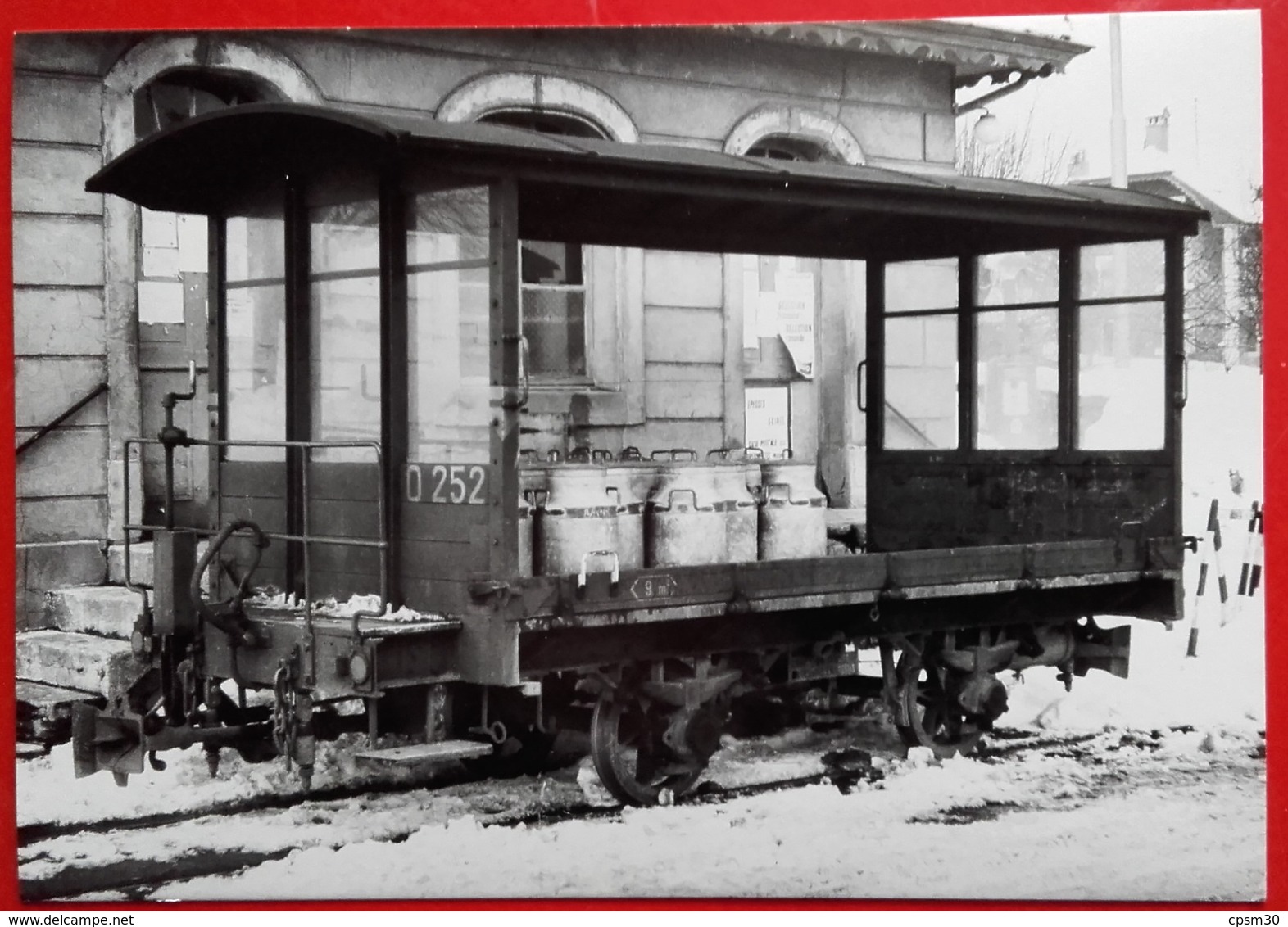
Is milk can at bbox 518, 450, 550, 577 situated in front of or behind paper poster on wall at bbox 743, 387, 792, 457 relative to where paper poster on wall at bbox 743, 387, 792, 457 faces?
in front

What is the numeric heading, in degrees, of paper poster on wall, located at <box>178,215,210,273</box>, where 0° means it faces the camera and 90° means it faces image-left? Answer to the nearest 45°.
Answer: approximately 0°

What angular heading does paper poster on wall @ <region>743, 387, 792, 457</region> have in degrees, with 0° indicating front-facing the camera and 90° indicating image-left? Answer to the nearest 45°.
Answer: approximately 0°

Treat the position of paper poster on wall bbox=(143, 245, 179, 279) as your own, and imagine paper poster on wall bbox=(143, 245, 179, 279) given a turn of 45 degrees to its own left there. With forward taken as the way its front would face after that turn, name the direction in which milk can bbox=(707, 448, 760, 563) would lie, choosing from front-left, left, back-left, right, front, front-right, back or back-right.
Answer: front

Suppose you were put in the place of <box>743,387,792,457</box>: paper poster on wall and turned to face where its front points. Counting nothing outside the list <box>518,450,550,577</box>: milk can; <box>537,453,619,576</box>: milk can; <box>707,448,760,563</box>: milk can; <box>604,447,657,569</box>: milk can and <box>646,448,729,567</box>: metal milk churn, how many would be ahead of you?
5

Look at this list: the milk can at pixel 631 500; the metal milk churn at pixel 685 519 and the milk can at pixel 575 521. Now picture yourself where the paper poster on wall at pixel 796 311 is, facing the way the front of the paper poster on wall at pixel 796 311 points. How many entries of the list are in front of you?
3

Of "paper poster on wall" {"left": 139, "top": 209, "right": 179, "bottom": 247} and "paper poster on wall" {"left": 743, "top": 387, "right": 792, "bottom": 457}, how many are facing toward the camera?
2

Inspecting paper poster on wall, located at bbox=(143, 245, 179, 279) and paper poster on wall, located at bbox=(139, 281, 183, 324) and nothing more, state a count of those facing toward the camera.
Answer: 2
